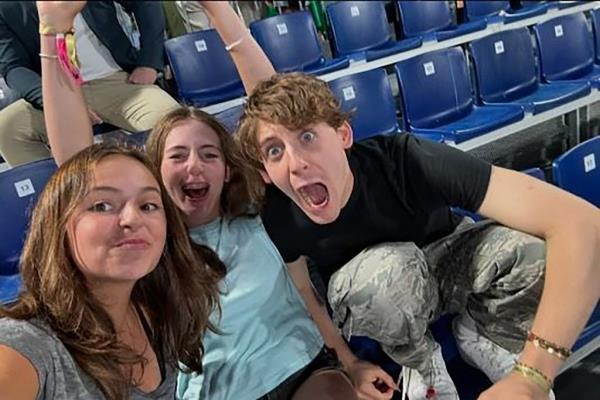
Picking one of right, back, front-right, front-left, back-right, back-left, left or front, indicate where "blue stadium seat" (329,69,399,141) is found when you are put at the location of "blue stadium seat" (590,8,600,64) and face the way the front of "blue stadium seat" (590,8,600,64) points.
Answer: right

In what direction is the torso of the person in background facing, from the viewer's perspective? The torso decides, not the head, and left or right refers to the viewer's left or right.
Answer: facing the viewer

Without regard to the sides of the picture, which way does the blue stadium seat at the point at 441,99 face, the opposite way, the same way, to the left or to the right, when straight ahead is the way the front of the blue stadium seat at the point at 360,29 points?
the same way

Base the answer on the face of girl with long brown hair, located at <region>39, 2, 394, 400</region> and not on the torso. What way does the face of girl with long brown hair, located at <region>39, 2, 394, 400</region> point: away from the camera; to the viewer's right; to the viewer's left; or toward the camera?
toward the camera

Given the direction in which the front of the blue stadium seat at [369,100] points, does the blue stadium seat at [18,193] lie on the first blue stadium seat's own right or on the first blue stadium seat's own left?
on the first blue stadium seat's own right

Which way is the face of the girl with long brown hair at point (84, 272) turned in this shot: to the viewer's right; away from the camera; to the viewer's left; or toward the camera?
toward the camera

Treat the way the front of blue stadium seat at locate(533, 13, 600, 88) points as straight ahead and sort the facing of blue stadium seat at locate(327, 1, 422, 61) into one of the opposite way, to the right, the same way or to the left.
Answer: the same way

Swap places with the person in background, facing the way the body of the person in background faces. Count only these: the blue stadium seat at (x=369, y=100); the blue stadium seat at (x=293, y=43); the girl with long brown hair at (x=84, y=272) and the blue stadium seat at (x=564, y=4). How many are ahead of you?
1

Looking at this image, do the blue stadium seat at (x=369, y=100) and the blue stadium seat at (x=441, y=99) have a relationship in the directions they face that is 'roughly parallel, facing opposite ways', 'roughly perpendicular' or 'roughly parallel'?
roughly parallel

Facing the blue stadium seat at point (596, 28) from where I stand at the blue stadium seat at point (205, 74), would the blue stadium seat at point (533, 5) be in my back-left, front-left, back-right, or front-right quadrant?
front-left

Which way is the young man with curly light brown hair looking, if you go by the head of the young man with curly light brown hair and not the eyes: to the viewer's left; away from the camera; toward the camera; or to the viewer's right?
toward the camera

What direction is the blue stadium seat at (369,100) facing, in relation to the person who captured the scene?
facing the viewer and to the right of the viewer

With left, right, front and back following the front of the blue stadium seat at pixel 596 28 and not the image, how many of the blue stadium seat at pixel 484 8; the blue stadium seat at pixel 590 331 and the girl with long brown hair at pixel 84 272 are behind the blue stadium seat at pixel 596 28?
1

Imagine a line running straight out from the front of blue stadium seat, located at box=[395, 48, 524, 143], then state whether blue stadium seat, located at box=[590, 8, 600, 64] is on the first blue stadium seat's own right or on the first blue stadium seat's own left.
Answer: on the first blue stadium seat's own left

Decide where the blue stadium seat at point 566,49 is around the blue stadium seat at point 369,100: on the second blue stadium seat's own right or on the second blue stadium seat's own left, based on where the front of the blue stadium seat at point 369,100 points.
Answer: on the second blue stadium seat's own left

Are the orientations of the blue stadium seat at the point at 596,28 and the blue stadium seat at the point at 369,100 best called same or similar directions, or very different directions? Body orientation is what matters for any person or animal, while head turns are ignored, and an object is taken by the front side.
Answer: same or similar directions

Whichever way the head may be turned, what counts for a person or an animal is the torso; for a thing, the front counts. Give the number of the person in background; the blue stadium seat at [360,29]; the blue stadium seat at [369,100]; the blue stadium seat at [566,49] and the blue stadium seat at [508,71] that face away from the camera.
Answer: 0

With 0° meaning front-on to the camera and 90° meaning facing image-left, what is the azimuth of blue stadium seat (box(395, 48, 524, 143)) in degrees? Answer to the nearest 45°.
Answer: approximately 315°

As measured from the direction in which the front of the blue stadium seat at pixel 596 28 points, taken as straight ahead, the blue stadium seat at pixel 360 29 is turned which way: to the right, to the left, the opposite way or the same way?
the same way
